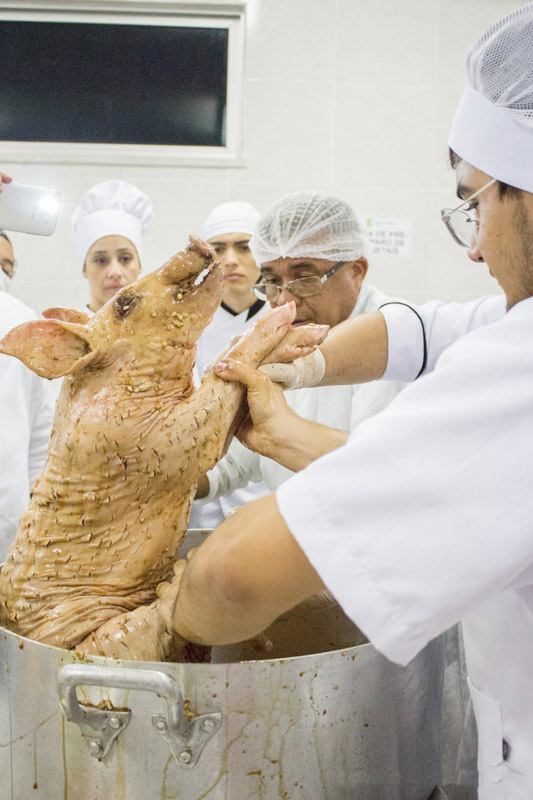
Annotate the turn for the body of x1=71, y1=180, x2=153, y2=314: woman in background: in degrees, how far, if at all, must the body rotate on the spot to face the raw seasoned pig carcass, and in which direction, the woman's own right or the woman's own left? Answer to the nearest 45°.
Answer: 0° — they already face it

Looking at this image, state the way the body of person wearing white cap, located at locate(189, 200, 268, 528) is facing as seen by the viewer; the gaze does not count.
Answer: toward the camera

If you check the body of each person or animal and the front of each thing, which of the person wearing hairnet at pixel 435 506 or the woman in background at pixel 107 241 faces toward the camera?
the woman in background

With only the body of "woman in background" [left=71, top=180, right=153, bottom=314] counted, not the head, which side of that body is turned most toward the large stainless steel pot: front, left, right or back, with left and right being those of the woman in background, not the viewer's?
front

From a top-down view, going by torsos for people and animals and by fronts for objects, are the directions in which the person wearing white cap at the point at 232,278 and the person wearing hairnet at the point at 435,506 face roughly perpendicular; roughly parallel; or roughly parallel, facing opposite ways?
roughly perpendicular

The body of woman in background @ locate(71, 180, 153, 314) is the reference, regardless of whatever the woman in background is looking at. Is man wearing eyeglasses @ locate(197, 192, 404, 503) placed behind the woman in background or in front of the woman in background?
in front

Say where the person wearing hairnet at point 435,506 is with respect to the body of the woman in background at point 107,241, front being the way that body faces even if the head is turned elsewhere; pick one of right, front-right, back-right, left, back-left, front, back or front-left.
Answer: front

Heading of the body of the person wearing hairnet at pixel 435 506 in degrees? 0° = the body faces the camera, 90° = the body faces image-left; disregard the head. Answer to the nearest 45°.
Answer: approximately 90°

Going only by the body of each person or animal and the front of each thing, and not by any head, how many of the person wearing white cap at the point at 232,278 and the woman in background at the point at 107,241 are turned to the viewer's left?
0

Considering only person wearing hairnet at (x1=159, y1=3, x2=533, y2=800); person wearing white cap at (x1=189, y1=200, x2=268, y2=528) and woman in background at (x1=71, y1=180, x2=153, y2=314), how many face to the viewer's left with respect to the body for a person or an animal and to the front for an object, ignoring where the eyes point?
1

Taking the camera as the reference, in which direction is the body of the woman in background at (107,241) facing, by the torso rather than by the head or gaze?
toward the camera

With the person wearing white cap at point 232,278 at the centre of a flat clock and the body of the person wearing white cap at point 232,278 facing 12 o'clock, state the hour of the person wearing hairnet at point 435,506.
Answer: the person wearing hairnet at point 435,506 is roughly at 12 o'clock from the person wearing white cap at point 232,278.

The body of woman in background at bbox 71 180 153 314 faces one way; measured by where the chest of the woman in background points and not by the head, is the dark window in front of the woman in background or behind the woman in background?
behind
